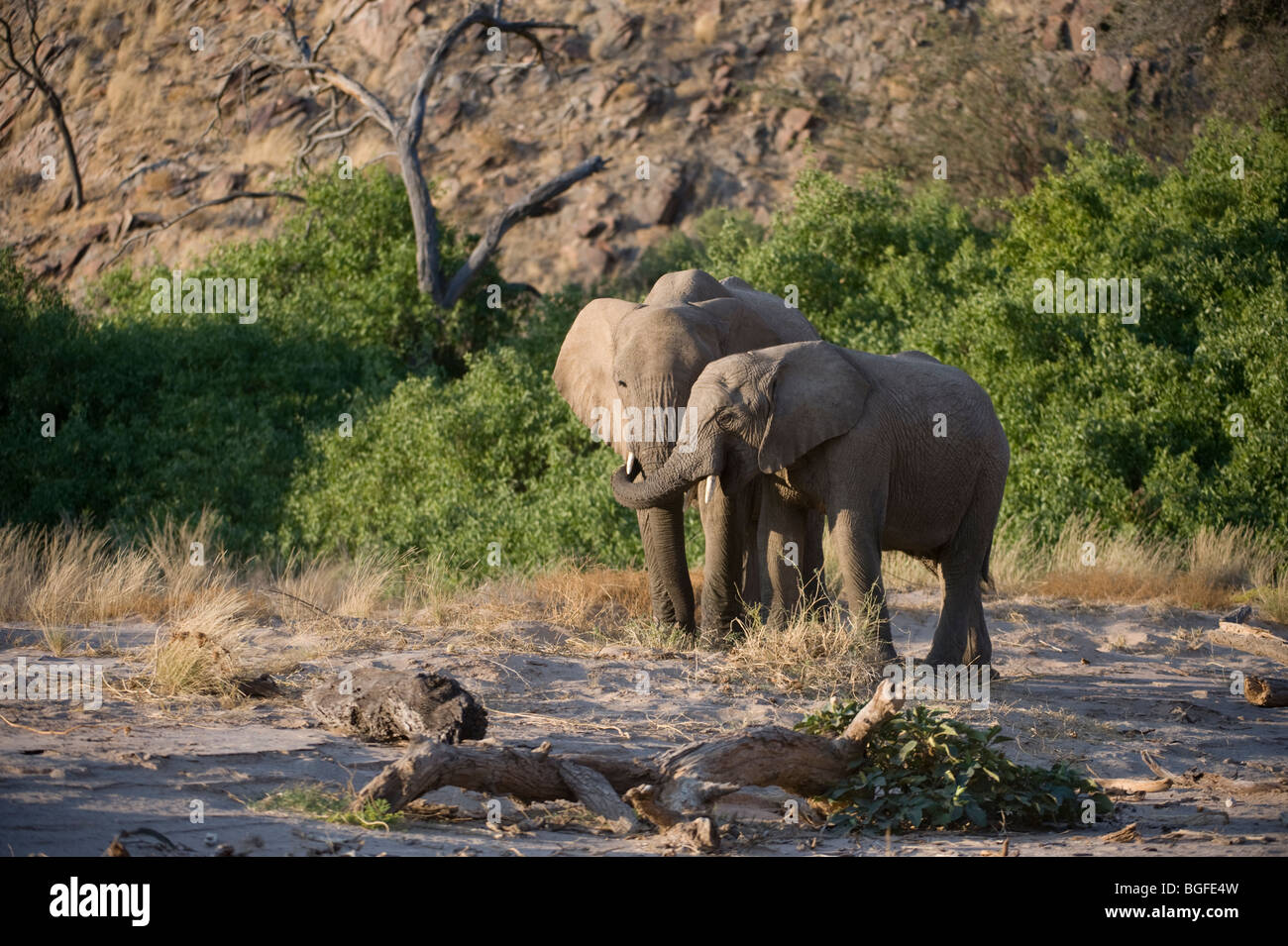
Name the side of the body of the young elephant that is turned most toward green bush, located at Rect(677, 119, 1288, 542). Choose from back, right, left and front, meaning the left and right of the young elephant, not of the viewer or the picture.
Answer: right

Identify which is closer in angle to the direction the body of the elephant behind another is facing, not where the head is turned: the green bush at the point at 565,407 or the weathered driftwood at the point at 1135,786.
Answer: the weathered driftwood

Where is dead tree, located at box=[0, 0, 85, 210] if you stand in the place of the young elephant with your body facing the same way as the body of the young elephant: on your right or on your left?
on your right

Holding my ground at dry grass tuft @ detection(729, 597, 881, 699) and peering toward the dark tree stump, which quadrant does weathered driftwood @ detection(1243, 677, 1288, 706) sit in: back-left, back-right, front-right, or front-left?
back-left

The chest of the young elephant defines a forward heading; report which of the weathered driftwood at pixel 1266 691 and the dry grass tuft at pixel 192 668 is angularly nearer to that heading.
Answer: the dry grass tuft

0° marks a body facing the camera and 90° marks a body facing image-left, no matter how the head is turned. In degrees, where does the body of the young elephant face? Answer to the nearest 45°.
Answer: approximately 90°

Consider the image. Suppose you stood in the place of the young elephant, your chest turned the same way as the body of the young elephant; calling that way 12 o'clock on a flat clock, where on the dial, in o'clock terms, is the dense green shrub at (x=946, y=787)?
The dense green shrub is roughly at 9 o'clock from the young elephant.

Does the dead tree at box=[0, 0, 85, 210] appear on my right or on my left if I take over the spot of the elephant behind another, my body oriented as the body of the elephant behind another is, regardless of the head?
on my right

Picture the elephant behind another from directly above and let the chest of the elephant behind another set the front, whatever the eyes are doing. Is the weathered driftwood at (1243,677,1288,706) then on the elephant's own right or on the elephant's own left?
on the elephant's own left

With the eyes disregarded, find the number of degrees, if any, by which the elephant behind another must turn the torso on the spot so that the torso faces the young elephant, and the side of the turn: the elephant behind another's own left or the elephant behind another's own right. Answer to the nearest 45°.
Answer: approximately 90° to the elephant behind another's own left

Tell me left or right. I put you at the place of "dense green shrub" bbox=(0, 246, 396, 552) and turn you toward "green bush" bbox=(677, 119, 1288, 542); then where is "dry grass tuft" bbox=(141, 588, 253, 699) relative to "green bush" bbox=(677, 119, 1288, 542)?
right
